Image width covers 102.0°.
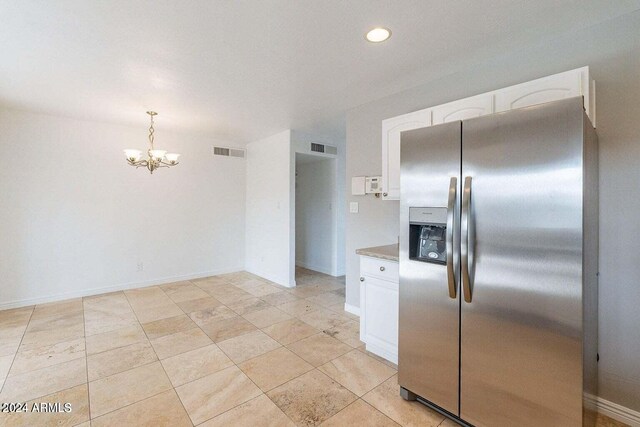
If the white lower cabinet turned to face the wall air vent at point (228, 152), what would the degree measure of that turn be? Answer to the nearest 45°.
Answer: approximately 90° to its right

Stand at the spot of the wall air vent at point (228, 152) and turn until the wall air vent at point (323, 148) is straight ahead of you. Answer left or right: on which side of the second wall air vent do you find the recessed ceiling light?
right

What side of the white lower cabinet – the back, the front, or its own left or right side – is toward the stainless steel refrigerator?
left

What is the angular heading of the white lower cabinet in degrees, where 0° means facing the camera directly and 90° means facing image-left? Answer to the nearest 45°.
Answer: approximately 45°
